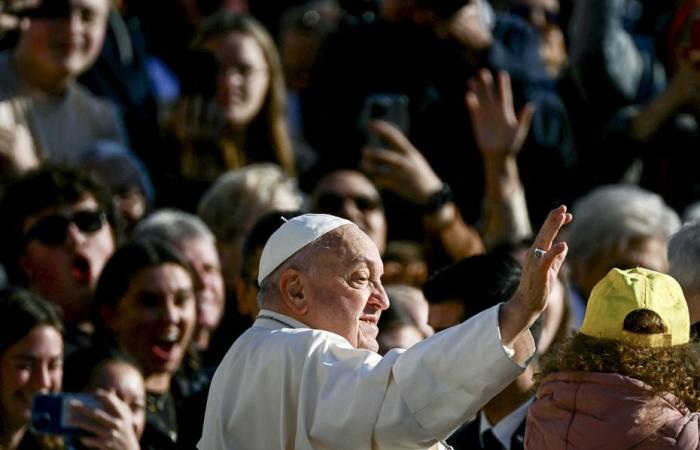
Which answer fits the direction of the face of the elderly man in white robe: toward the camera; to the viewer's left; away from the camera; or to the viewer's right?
to the viewer's right

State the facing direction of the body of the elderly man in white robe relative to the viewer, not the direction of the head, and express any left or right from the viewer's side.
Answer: facing to the right of the viewer
